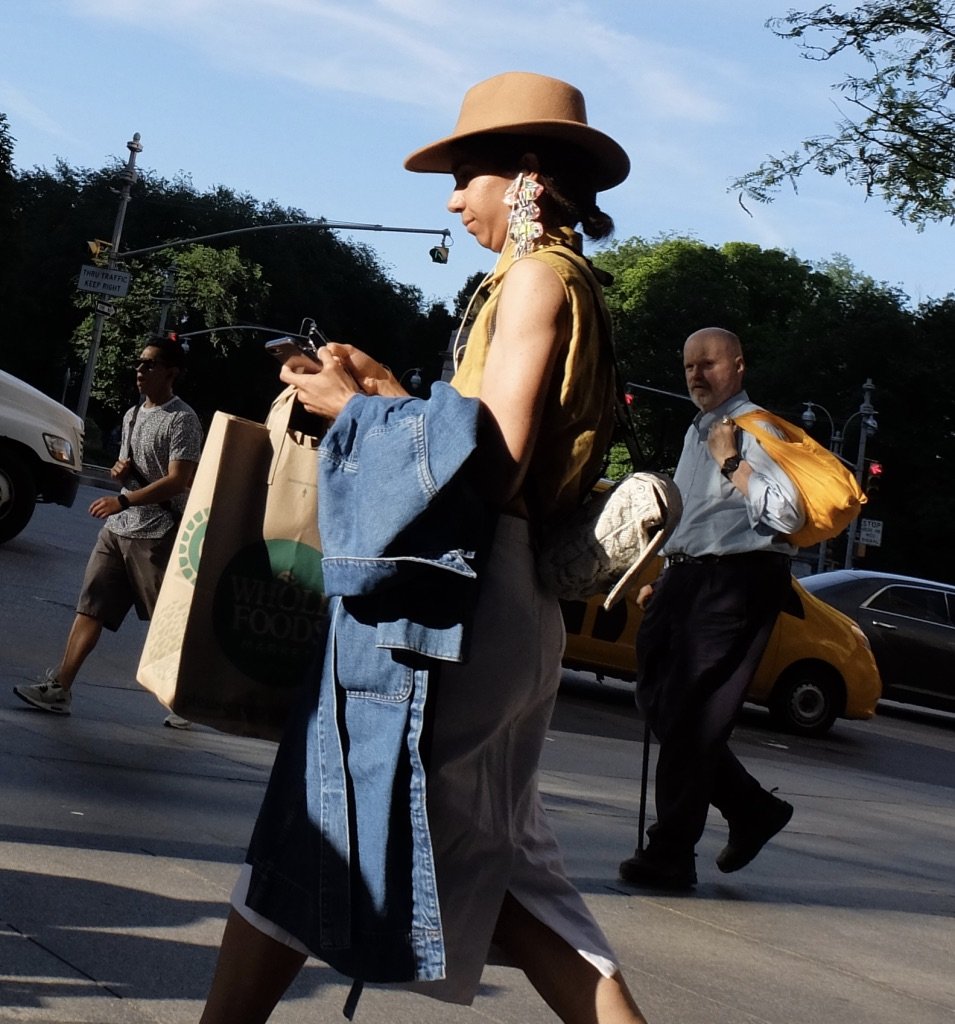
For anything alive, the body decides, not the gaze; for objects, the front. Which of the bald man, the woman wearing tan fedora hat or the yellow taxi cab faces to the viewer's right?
the yellow taxi cab

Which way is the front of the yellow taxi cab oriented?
to the viewer's right

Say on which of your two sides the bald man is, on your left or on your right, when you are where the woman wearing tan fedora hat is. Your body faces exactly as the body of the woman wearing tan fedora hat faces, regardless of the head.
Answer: on your right

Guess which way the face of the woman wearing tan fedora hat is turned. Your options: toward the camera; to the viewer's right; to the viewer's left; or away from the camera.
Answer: to the viewer's left

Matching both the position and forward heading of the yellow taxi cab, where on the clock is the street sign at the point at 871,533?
The street sign is roughly at 9 o'clock from the yellow taxi cab.

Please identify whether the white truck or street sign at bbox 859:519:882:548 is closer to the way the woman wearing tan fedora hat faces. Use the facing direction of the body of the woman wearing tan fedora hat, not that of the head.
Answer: the white truck

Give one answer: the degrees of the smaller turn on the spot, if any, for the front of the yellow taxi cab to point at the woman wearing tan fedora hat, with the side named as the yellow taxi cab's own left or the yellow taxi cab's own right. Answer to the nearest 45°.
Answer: approximately 90° to the yellow taxi cab's own right

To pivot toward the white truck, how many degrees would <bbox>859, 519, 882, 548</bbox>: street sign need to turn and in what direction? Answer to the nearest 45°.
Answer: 0° — it already faces it

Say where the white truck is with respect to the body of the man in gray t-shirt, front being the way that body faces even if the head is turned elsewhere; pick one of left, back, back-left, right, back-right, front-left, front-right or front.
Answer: back-right

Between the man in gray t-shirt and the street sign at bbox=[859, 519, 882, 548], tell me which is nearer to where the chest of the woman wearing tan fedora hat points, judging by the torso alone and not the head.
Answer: the man in gray t-shirt

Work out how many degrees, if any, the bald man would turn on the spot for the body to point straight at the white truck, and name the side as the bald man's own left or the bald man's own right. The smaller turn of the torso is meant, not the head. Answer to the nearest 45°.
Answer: approximately 90° to the bald man's own right

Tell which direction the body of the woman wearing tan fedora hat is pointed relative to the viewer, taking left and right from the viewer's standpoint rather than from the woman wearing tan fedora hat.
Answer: facing to the left of the viewer

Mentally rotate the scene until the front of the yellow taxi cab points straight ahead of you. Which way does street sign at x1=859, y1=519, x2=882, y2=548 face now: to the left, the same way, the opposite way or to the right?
to the right
